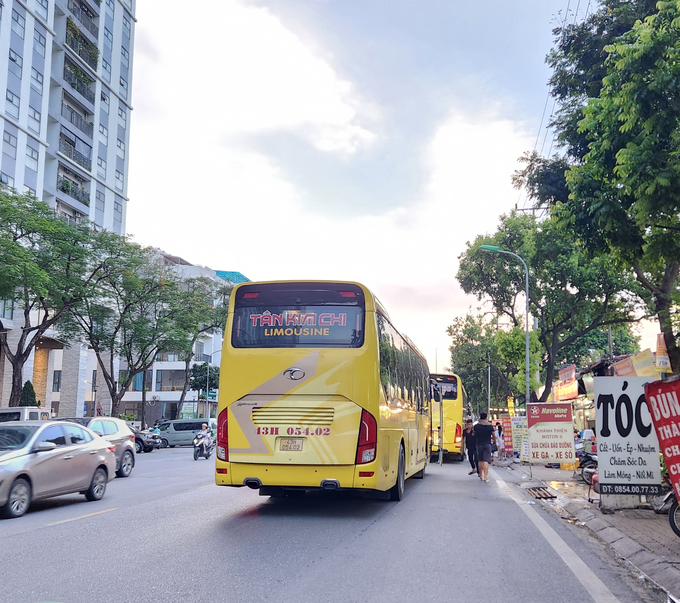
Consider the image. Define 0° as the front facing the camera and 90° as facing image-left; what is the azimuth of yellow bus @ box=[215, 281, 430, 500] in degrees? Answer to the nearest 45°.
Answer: approximately 180°

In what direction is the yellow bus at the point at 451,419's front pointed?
away from the camera

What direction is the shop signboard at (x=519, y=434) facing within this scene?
toward the camera

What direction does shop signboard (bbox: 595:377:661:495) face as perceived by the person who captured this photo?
facing the viewer

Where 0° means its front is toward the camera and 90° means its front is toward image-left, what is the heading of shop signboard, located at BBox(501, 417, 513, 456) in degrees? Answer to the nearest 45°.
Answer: approximately 0°

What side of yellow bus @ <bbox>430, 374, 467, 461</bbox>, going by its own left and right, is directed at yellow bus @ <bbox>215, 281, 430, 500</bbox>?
back

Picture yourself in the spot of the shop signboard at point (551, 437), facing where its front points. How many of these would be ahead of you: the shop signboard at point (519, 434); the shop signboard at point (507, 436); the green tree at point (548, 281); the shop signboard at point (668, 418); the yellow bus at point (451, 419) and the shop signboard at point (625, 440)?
2

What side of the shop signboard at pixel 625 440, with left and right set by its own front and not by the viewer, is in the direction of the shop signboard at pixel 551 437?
back

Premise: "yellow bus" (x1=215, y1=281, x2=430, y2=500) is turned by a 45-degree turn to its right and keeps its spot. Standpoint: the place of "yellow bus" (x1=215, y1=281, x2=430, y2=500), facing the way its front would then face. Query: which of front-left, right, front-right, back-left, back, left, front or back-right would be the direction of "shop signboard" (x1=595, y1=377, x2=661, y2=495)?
front-right

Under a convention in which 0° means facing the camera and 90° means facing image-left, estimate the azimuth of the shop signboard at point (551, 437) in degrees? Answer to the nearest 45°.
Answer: approximately 0°

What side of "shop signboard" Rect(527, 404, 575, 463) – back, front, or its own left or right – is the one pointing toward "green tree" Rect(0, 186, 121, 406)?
right
